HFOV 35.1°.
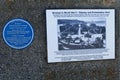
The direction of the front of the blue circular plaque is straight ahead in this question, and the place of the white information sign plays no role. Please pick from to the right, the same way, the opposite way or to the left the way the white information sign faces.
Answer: the same way

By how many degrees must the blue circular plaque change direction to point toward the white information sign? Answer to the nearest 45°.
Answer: approximately 90° to its left

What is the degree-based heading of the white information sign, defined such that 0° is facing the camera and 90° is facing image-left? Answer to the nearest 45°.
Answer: approximately 0°

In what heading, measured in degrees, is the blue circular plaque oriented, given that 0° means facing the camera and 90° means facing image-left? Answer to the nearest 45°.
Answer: approximately 0°

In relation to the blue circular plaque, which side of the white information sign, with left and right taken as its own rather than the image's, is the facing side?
right

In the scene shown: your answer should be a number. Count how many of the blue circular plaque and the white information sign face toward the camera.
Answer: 2
